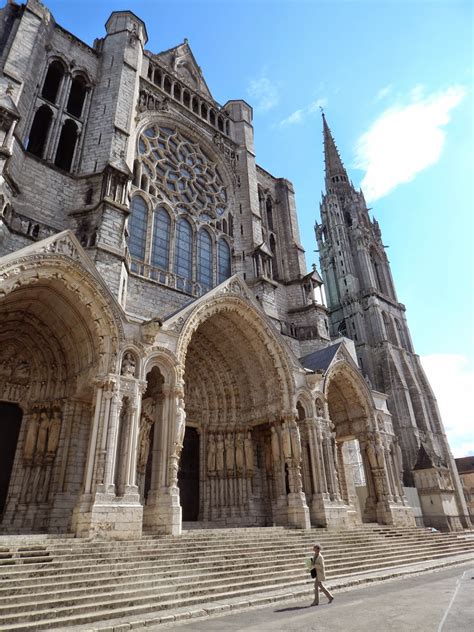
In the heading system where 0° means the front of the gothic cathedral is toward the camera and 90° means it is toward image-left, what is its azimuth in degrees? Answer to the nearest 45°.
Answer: approximately 315°

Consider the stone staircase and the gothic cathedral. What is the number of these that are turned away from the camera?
0
